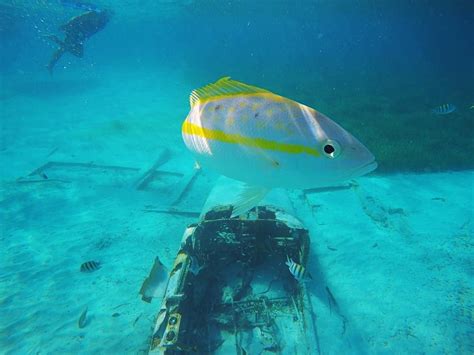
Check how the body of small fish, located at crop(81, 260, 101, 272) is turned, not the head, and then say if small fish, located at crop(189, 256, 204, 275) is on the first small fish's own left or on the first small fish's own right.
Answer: on the first small fish's own right

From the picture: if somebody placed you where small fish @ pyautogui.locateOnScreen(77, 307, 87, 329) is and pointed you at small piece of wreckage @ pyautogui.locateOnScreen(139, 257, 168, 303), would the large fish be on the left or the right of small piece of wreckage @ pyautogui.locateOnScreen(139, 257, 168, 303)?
right
